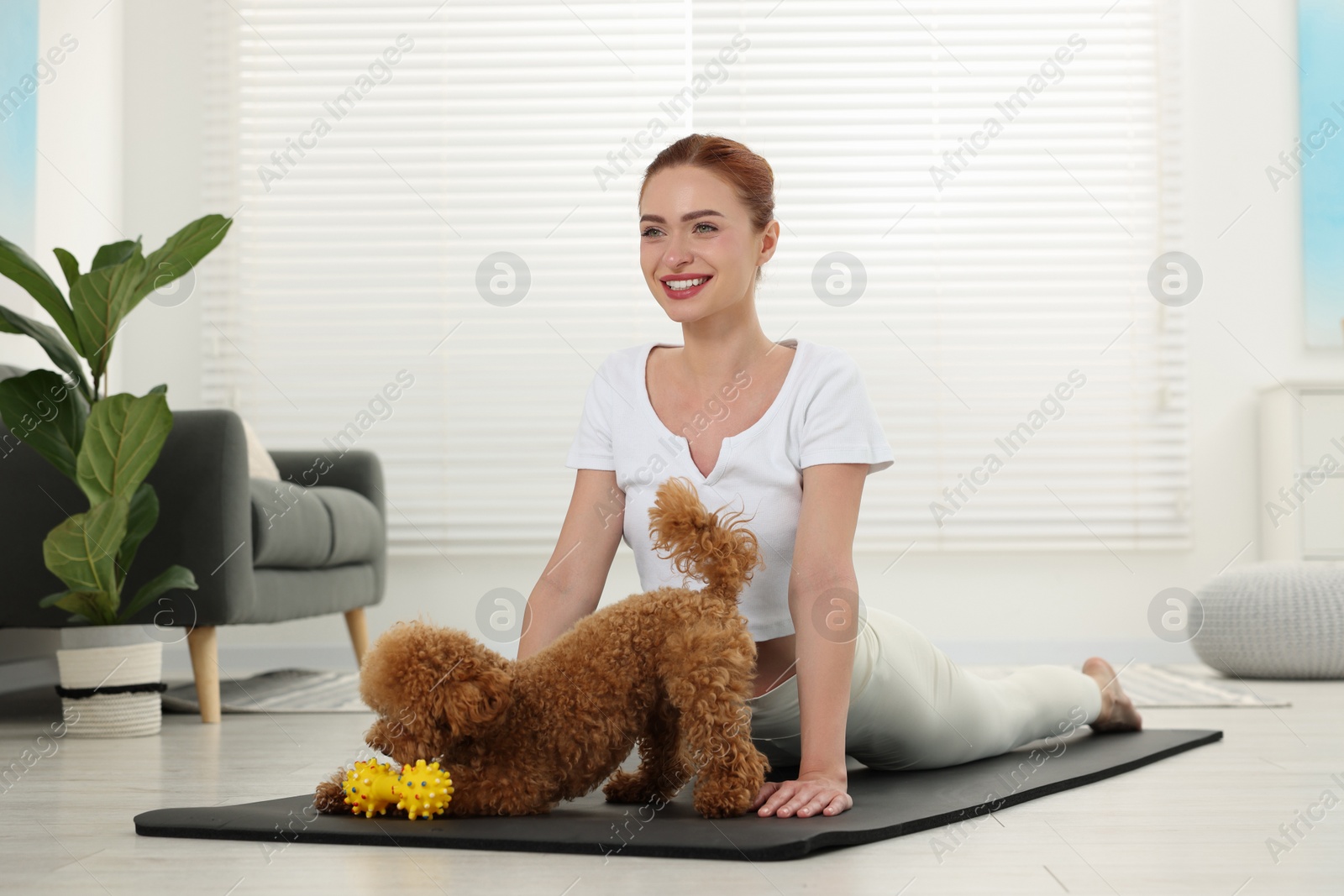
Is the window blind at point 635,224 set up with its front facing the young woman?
yes

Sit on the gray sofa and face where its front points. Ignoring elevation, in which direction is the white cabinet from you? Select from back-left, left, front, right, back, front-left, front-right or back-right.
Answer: front-left

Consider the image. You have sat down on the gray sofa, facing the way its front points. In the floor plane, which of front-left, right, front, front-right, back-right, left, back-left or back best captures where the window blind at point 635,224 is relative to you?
left

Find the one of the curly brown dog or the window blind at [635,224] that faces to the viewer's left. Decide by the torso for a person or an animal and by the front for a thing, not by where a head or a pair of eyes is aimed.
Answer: the curly brown dog

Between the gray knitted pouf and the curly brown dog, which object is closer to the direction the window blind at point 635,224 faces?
the curly brown dog

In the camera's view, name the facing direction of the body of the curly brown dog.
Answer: to the viewer's left

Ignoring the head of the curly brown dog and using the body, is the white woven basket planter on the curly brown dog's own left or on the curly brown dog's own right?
on the curly brown dog's own right

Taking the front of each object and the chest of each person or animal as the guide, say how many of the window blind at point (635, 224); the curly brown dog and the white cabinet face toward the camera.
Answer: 2

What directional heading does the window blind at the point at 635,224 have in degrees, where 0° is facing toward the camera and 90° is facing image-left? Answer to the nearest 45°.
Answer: approximately 0°

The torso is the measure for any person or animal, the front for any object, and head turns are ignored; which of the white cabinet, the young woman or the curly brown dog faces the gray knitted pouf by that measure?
the white cabinet

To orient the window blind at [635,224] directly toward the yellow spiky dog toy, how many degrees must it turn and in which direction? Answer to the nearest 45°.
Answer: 0° — it already faces it

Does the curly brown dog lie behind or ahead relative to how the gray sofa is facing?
ahead

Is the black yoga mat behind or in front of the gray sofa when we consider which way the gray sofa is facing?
in front
